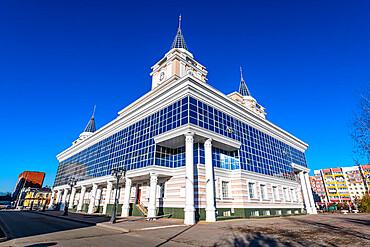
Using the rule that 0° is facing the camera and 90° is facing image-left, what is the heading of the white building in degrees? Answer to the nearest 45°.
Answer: approximately 45°
